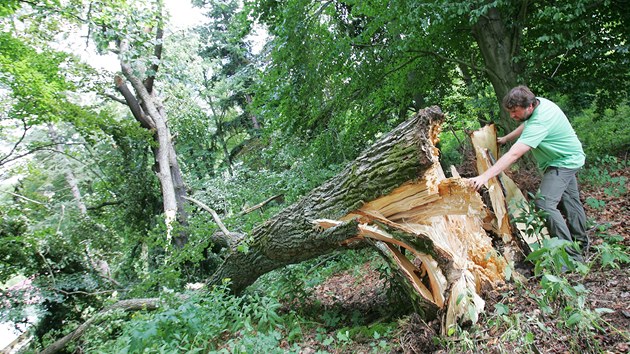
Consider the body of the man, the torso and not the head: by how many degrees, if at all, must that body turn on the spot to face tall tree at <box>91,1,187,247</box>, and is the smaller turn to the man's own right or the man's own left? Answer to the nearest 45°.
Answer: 0° — they already face it

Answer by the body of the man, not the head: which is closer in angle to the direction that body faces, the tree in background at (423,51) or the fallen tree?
the fallen tree

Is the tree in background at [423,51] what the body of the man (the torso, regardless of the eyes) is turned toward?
no

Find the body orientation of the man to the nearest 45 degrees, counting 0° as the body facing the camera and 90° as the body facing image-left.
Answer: approximately 90°

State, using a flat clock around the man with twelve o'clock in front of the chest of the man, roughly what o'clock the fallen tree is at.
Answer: The fallen tree is roughly at 11 o'clock from the man.

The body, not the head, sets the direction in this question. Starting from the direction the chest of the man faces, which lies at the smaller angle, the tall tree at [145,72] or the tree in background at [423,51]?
the tall tree

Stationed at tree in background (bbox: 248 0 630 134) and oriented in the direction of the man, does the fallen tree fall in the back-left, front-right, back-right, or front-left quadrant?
front-right

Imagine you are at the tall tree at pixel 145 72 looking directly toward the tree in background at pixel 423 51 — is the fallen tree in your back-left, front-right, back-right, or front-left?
front-right

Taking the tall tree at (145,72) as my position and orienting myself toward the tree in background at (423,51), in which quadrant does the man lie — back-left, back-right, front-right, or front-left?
front-right

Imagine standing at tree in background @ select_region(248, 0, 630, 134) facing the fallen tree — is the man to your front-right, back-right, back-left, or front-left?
front-left
